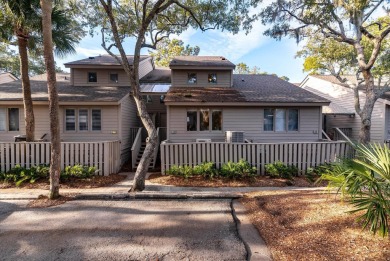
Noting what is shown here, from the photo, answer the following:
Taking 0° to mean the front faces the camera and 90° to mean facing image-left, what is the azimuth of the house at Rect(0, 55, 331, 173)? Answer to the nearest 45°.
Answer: approximately 0°

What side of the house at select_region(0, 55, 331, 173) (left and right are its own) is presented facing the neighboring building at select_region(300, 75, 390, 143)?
left

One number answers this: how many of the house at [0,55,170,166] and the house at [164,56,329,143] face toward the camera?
2

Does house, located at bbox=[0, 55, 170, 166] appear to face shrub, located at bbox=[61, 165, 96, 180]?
yes

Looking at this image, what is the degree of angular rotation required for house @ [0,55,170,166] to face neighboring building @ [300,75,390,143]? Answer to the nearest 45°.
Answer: approximately 90° to its left

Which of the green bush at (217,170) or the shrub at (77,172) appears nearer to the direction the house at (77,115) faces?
the shrub

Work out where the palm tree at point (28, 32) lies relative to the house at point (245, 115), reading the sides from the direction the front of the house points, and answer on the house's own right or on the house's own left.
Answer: on the house's own right
